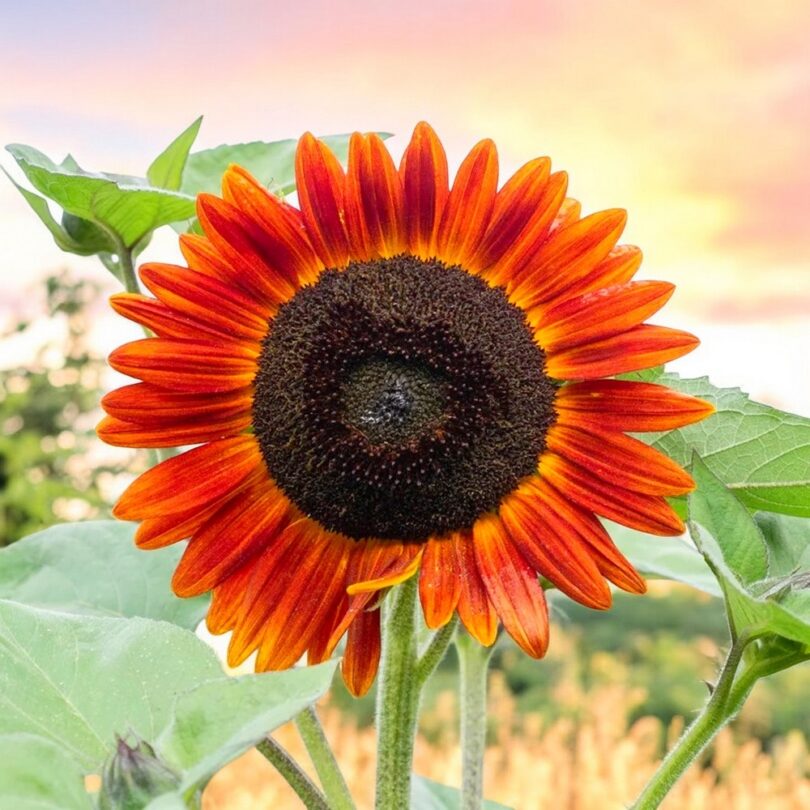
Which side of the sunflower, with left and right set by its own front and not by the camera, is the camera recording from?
front
